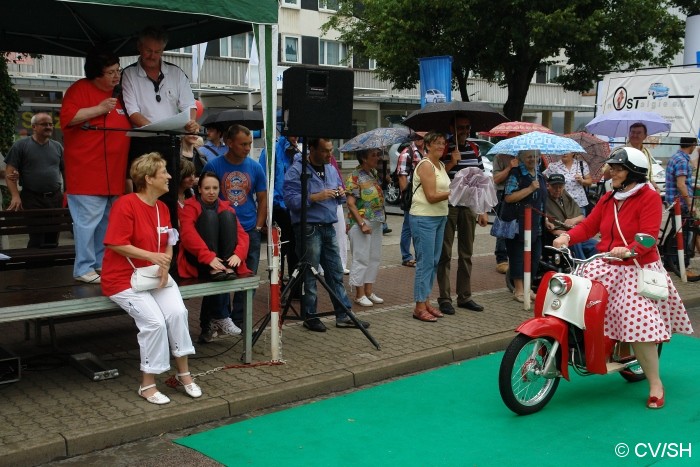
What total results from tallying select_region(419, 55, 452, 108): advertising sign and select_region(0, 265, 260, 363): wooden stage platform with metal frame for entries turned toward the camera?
2

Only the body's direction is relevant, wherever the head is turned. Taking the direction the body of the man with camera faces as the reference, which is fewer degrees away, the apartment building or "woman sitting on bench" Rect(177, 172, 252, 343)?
the woman sitting on bench

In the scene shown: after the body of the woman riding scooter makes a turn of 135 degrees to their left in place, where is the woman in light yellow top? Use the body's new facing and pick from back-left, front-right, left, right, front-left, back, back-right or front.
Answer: back-left

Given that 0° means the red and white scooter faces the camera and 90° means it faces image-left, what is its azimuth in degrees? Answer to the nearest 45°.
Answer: approximately 45°

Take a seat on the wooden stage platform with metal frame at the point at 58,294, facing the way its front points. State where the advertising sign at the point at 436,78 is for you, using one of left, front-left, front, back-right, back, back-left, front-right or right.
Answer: back-left

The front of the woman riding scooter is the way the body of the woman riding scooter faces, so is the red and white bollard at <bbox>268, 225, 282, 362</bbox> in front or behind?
in front

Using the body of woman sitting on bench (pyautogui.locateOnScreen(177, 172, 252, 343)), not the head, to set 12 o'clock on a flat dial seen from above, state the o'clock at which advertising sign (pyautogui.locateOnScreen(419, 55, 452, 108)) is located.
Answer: The advertising sign is roughly at 7 o'clock from the woman sitting on bench.

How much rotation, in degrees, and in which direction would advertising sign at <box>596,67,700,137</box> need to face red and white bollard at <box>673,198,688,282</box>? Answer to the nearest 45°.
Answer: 0° — it already faces it

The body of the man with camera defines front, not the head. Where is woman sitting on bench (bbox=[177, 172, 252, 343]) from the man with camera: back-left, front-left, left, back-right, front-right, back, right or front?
right

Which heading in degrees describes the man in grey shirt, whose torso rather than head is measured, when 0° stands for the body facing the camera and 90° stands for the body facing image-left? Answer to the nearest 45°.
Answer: approximately 315°

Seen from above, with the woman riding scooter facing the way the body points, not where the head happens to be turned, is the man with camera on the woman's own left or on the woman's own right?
on the woman's own right

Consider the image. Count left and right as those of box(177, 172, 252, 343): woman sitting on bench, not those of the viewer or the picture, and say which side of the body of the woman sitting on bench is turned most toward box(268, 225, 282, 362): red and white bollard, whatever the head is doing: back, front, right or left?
left
